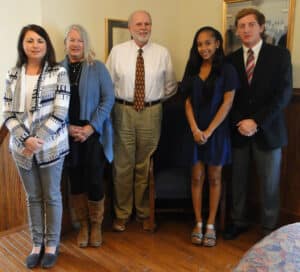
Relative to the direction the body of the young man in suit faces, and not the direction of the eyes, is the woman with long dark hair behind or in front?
in front

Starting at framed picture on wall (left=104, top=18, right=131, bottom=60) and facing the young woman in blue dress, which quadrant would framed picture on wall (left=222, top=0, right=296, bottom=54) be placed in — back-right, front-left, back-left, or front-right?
front-left

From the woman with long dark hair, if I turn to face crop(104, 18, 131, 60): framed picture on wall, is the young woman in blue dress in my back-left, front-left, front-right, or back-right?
front-right

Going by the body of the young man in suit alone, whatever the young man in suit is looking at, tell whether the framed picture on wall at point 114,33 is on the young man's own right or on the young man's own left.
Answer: on the young man's own right

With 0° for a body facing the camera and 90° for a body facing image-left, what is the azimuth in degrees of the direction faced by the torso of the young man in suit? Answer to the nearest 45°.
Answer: approximately 45°
